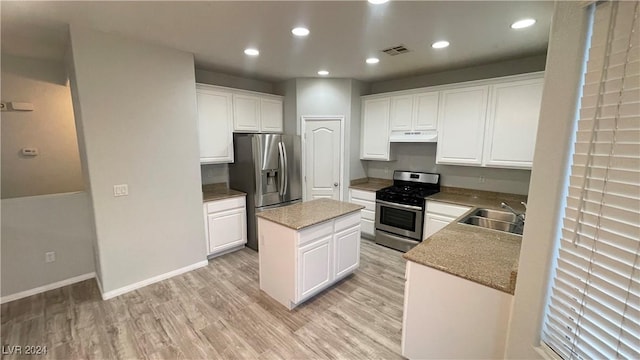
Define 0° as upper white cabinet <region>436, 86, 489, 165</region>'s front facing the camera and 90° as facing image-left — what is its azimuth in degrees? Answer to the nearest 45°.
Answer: approximately 45°

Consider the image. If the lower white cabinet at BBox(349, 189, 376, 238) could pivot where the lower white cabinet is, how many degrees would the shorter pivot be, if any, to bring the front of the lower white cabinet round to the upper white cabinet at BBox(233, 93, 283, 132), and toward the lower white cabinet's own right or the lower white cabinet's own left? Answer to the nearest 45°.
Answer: approximately 45° to the lower white cabinet's own right

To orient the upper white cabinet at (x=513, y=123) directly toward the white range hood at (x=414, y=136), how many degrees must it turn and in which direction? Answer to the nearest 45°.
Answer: approximately 45° to its right

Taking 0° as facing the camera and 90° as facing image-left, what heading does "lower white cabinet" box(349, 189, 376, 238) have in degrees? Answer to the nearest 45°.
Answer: approximately 45°
